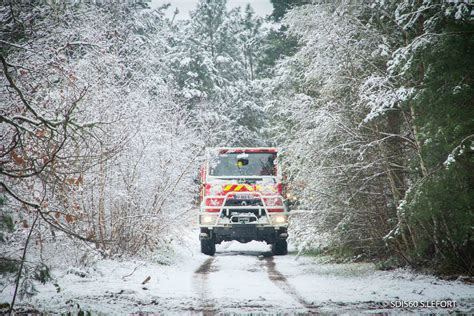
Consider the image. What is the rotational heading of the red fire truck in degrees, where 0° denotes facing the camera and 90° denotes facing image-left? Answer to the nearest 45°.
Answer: approximately 0°
